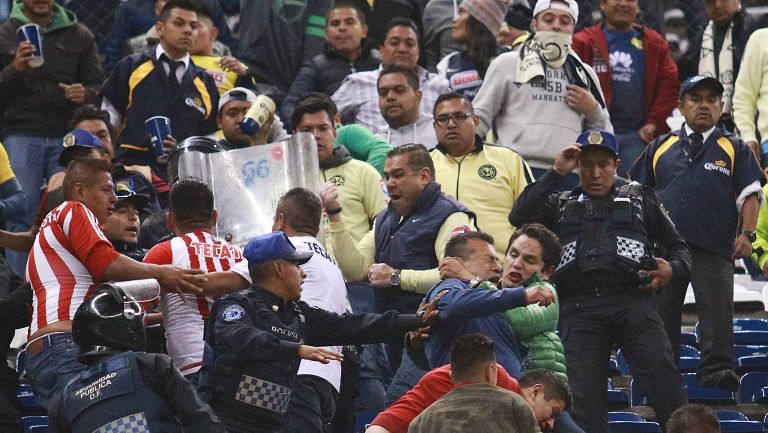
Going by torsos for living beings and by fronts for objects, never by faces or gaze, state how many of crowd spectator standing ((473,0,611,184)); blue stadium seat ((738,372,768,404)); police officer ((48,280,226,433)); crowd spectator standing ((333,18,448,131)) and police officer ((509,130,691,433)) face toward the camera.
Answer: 4

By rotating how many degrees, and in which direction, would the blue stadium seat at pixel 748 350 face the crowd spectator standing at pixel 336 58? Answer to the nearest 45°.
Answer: approximately 90° to its right

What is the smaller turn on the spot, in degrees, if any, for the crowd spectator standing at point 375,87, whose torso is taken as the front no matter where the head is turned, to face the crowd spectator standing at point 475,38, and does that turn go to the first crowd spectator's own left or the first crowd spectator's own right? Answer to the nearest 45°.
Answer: approximately 90° to the first crowd spectator's own left

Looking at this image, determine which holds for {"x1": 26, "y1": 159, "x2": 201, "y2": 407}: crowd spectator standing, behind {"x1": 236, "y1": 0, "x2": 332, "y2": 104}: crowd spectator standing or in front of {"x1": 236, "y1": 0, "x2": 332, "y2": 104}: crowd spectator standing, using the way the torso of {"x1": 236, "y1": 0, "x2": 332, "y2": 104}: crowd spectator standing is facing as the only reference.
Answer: in front

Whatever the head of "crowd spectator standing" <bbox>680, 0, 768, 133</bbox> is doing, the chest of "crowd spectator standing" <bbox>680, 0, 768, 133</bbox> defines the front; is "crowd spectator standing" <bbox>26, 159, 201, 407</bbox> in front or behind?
in front

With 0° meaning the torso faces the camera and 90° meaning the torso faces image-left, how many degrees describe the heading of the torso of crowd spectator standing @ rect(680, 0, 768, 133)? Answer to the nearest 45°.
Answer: approximately 0°

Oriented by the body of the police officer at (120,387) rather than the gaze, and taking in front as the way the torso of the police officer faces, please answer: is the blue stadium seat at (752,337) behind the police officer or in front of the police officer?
in front

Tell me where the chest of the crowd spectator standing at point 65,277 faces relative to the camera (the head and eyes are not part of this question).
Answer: to the viewer's right

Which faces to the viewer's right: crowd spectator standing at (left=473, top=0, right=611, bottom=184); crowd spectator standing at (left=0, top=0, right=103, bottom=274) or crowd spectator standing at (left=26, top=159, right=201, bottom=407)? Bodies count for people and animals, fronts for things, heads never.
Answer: crowd spectator standing at (left=26, top=159, right=201, bottom=407)

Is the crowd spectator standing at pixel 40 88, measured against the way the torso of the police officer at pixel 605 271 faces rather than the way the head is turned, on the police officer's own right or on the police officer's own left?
on the police officer's own right
